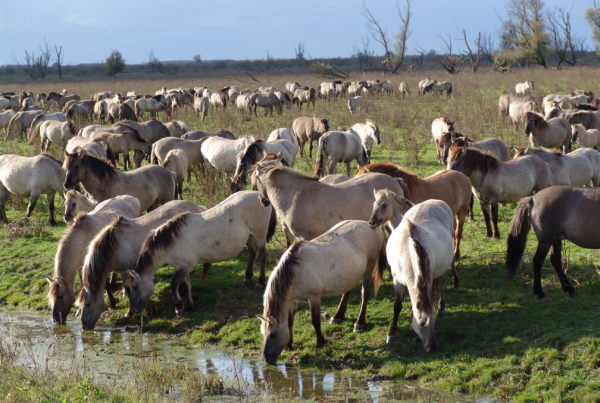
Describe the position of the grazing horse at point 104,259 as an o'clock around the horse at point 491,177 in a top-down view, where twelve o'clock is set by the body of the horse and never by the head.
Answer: The grazing horse is roughly at 12 o'clock from the horse.

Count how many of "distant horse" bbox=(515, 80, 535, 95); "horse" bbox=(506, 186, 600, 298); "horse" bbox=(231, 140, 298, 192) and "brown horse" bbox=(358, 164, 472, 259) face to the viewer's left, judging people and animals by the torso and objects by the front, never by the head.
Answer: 2

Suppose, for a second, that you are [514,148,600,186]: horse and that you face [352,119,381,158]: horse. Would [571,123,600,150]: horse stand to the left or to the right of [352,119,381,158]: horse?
right

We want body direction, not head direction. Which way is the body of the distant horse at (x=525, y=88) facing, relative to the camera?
to the viewer's right

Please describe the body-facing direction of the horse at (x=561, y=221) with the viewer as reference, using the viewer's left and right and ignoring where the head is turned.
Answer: facing to the right of the viewer

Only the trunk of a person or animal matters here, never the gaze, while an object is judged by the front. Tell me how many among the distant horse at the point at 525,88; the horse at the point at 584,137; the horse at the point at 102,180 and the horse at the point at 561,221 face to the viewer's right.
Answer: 2

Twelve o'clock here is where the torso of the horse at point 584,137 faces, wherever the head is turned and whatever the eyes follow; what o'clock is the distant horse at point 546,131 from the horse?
The distant horse is roughly at 11 o'clock from the horse.

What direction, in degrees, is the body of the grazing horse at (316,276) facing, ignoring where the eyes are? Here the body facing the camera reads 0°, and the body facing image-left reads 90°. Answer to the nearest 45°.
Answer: approximately 45°

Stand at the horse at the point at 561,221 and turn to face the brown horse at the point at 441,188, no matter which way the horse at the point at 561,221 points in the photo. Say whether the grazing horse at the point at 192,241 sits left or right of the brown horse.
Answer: left

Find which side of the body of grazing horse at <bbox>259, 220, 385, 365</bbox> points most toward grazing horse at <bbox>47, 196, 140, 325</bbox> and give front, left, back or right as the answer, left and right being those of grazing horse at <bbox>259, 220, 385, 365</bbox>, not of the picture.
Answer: right

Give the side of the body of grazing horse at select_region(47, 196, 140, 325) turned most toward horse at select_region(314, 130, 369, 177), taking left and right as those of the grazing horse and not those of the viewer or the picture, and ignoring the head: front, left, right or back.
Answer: back
